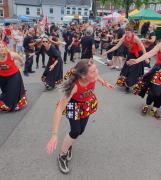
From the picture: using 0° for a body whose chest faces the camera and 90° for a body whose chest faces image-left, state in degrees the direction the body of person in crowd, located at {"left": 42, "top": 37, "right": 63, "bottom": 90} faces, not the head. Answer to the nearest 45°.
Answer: approximately 45°

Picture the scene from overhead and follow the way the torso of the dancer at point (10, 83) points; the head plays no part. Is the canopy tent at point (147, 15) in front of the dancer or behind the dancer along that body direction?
behind

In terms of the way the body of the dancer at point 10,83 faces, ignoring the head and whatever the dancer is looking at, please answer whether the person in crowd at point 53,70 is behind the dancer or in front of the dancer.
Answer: behind

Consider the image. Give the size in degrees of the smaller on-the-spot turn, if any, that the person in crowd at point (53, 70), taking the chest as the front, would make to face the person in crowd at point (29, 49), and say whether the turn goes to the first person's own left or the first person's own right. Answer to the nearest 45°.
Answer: approximately 135° to the first person's own right

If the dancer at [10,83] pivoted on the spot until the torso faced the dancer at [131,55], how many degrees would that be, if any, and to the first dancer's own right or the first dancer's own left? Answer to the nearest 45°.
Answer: approximately 90° to the first dancer's own left

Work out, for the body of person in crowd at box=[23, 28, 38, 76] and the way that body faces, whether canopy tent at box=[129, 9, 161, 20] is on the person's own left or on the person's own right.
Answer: on the person's own left

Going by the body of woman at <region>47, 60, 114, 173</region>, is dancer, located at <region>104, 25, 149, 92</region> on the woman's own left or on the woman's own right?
on the woman's own left

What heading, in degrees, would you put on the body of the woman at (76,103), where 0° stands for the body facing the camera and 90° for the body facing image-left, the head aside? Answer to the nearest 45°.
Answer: approximately 315°

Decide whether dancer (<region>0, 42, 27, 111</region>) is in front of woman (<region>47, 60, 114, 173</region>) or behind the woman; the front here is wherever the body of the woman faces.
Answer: behind

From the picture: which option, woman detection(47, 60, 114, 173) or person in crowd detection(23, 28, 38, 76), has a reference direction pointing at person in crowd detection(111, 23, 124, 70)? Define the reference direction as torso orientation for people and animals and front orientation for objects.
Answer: person in crowd detection(23, 28, 38, 76)
